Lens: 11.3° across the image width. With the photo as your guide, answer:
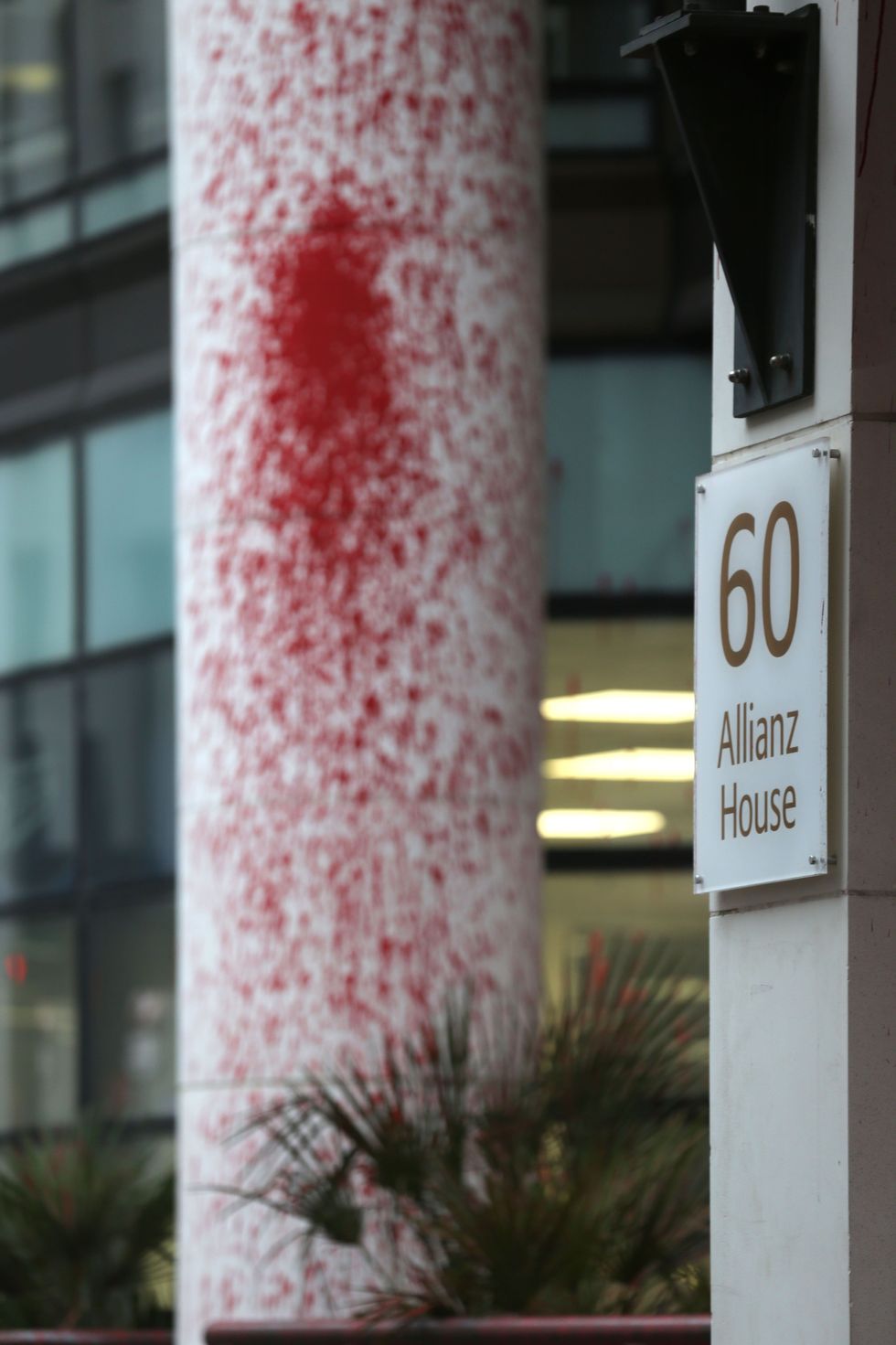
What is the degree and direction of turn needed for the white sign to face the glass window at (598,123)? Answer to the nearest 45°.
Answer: approximately 135° to its right

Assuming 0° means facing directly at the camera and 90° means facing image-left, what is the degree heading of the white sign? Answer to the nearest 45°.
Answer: approximately 45°

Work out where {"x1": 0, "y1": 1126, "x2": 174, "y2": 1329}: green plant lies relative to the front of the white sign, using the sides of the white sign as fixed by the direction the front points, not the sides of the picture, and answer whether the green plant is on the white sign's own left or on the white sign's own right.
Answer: on the white sign's own right

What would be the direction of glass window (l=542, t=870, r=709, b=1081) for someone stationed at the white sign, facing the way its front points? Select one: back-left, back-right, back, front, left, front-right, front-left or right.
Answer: back-right

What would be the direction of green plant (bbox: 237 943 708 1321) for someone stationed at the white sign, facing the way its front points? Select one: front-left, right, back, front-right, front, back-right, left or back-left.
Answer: back-right

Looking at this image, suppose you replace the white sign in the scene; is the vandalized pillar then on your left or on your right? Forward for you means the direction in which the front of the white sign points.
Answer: on your right

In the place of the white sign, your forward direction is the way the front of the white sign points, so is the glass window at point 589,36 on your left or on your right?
on your right

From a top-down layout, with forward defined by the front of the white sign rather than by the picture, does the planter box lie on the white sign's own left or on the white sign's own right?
on the white sign's own right

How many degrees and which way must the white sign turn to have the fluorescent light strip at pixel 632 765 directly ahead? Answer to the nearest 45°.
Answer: approximately 135° to its right
